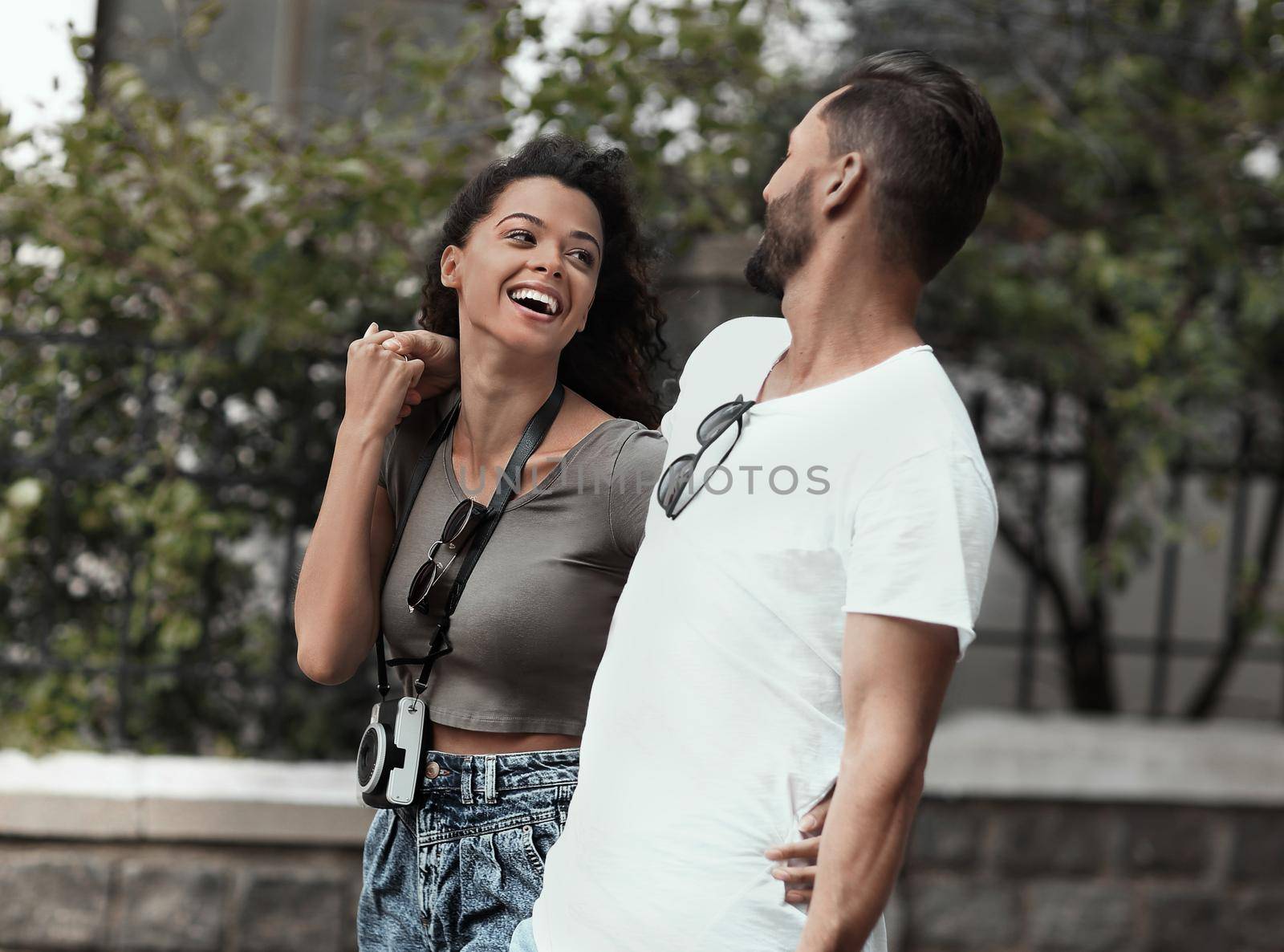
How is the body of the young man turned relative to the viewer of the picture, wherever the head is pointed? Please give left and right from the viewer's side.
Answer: facing the viewer and to the left of the viewer

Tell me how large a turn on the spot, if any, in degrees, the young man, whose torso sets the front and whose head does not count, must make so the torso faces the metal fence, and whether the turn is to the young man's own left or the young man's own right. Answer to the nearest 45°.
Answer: approximately 90° to the young man's own right

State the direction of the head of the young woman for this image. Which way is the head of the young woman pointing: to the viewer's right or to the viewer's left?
to the viewer's right

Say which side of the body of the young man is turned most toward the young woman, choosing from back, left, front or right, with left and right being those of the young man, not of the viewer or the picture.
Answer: right
